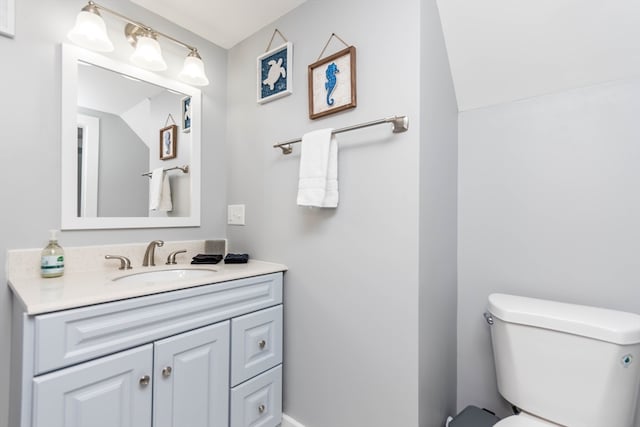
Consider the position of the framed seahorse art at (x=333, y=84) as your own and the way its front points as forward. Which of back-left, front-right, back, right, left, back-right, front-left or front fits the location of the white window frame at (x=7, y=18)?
front-right

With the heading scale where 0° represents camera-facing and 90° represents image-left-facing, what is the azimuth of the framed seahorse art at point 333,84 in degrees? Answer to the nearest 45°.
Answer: approximately 45°

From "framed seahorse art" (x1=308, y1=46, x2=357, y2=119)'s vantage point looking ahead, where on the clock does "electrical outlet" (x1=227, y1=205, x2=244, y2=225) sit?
The electrical outlet is roughly at 3 o'clock from the framed seahorse art.

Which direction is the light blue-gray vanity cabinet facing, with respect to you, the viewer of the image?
facing the viewer and to the right of the viewer
